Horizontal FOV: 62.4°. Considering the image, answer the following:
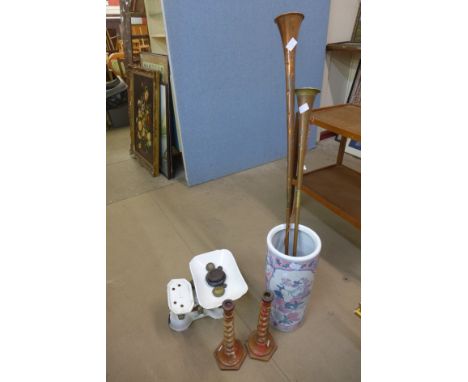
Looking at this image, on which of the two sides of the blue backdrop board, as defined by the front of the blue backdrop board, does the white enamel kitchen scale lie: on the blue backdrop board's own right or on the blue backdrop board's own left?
on the blue backdrop board's own right

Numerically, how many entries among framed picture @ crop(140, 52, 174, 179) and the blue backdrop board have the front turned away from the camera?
0

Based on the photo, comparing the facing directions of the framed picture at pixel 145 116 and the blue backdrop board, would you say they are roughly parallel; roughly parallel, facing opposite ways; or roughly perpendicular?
roughly perpendicular

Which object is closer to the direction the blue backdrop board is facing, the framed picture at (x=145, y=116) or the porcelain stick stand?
the porcelain stick stand

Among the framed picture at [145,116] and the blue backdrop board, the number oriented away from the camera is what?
0

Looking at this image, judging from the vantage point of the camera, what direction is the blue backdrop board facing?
facing the viewer and to the right of the viewer

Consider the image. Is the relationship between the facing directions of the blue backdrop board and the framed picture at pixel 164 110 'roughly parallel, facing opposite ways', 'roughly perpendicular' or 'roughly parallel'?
roughly perpendicular
